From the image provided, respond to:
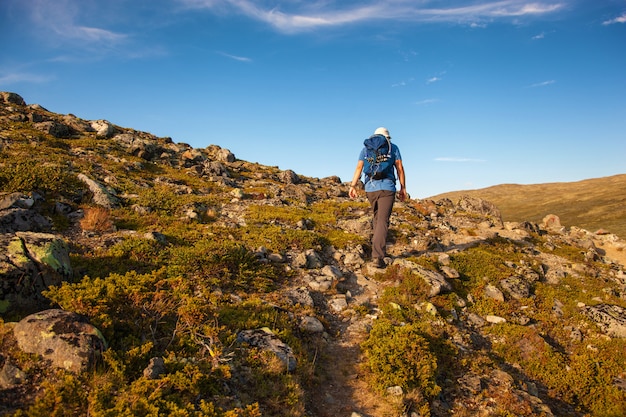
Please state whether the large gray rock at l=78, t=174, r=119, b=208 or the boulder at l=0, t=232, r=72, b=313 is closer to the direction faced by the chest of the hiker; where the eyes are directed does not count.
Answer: the large gray rock

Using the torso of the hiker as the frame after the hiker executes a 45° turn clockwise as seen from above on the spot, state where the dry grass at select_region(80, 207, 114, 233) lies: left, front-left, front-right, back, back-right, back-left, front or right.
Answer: back-left

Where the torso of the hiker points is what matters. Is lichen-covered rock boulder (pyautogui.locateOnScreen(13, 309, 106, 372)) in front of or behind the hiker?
behind

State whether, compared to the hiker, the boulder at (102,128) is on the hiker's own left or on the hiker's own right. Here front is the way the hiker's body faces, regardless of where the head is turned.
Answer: on the hiker's own left

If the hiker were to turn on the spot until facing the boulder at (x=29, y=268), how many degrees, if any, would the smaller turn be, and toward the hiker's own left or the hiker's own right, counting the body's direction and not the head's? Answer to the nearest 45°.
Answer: approximately 135° to the hiker's own left

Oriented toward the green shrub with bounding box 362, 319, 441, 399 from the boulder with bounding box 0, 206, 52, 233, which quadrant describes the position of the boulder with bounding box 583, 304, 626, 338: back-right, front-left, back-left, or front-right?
front-left

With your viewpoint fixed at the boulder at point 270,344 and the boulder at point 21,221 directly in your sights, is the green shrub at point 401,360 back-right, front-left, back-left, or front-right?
back-right

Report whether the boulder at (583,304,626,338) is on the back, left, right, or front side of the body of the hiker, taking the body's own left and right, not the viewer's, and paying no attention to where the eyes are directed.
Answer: right

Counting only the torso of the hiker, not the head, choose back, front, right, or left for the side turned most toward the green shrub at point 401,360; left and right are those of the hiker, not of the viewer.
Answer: back

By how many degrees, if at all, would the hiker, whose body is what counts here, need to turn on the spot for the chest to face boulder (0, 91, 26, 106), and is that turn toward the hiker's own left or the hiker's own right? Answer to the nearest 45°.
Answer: approximately 45° to the hiker's own left

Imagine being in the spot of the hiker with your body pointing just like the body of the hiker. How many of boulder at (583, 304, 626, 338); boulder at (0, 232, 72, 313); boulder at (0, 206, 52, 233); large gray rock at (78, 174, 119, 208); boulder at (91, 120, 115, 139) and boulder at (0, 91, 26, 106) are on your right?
1

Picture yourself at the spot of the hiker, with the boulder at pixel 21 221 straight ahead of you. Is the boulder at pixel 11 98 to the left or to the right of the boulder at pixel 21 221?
right

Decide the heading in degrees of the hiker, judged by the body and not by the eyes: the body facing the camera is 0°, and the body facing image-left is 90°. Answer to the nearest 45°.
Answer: approximately 180°

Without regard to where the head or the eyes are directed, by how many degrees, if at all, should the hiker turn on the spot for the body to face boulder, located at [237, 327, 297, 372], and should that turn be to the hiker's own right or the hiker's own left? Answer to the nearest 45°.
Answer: approximately 180°

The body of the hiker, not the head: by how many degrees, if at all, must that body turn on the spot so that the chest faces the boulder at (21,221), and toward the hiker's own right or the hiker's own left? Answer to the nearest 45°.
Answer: approximately 90° to the hiker's own left
